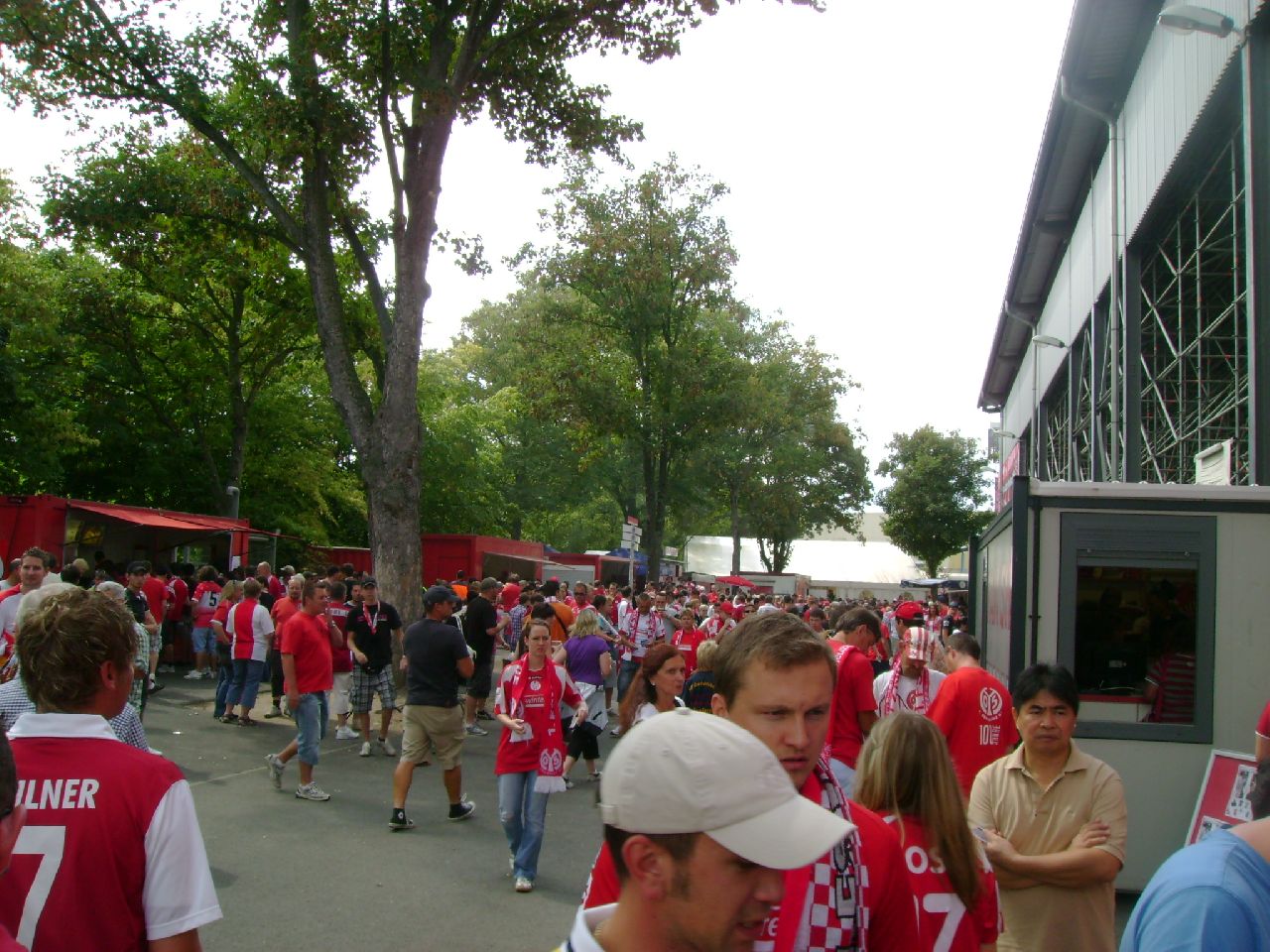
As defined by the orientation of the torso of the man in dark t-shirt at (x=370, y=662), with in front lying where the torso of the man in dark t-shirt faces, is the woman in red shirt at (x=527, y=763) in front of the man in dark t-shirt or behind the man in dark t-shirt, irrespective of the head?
in front

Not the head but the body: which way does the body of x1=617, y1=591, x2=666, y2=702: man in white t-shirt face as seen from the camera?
toward the camera

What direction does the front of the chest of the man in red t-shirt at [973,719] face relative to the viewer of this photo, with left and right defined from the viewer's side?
facing away from the viewer and to the left of the viewer

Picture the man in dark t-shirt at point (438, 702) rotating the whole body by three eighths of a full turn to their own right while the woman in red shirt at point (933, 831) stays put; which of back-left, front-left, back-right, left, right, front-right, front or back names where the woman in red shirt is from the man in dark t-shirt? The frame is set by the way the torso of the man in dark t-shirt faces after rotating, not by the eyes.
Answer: front

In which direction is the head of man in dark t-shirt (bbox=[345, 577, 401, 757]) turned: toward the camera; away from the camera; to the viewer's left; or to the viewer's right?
toward the camera

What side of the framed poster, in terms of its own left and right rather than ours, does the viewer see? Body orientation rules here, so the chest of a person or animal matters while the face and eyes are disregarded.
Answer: front

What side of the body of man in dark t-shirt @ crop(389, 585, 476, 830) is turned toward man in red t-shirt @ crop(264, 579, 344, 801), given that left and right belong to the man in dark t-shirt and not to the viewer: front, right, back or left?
left

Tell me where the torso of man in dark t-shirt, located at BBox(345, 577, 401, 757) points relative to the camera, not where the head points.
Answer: toward the camera

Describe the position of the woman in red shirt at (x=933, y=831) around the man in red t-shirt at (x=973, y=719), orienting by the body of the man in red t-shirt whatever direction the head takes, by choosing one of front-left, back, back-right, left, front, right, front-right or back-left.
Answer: back-left

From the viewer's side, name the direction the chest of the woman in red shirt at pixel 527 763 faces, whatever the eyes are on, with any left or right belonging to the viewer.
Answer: facing the viewer

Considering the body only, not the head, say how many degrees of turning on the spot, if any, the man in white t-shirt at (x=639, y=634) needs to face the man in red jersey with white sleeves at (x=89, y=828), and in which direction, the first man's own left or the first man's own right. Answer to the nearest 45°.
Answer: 0° — they already face them

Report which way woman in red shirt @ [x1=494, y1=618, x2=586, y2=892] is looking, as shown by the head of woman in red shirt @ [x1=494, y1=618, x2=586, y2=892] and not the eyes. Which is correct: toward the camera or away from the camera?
toward the camera
